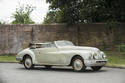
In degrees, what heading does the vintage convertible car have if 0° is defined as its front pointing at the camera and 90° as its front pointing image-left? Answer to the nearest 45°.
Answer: approximately 315°
